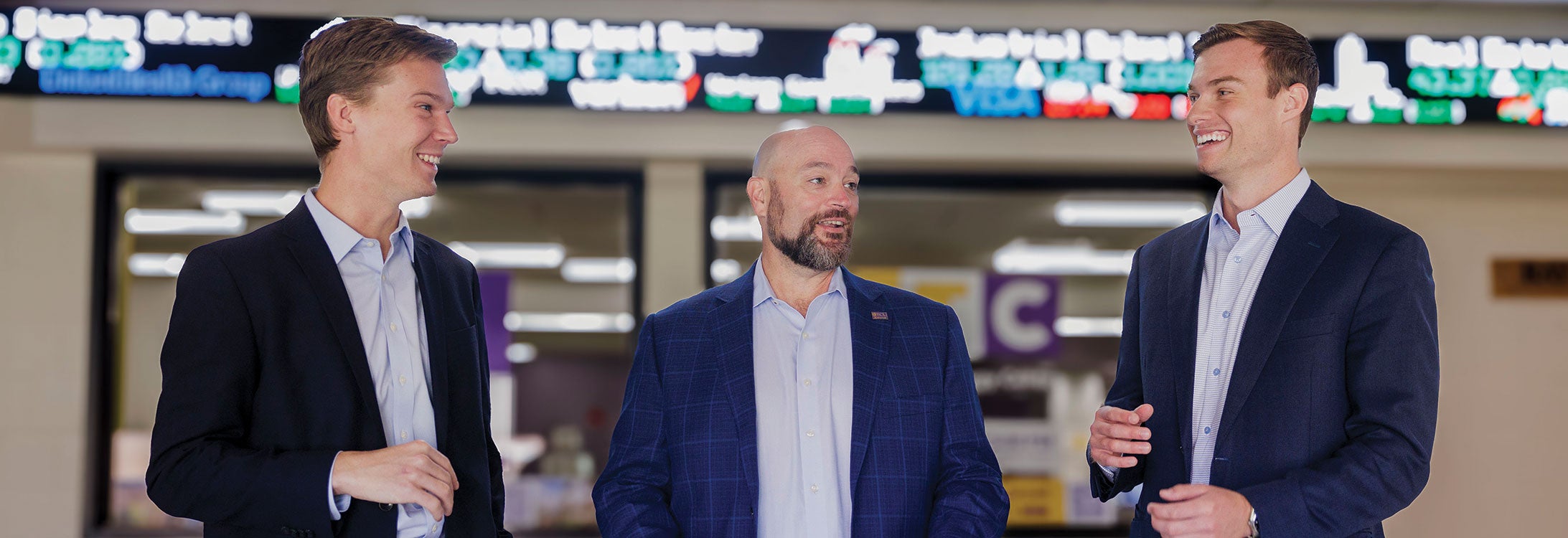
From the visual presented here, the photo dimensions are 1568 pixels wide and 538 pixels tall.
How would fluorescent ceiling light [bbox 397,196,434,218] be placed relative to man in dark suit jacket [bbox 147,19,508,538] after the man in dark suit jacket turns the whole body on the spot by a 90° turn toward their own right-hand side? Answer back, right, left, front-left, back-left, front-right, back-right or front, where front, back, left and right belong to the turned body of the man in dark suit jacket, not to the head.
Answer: back-right

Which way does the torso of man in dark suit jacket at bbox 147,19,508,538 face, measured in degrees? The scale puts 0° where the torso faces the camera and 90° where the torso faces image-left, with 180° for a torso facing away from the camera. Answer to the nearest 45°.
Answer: approximately 315°

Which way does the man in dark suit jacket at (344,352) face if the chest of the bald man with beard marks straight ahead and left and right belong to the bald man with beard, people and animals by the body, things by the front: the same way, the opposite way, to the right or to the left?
to the left

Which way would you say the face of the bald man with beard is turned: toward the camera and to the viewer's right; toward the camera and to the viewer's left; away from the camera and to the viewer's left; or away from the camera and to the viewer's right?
toward the camera and to the viewer's right

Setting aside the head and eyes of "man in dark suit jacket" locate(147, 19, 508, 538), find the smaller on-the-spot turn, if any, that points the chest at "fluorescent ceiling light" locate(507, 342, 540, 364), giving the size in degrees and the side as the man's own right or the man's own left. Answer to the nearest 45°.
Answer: approximately 135° to the man's own left

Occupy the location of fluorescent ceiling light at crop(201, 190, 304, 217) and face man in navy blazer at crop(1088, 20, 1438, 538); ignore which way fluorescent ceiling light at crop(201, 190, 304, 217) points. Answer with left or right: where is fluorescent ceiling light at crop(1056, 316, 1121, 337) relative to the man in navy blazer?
left

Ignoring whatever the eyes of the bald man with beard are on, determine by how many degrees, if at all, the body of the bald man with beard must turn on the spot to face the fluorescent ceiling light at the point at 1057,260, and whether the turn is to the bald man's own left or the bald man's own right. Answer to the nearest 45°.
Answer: approximately 180°

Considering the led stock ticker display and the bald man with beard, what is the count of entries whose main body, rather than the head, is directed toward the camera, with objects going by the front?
2

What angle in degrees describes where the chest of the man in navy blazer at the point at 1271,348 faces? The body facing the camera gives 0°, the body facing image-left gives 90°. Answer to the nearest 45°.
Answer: approximately 45°

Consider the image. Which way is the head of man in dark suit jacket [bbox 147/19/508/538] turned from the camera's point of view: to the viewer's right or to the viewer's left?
to the viewer's right

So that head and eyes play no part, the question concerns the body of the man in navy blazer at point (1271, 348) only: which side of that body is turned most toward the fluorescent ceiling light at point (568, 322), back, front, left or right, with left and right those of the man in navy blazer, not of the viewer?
right

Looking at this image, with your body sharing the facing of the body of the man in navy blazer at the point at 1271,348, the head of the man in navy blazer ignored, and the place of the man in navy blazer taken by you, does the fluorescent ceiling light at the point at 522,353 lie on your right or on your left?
on your right
